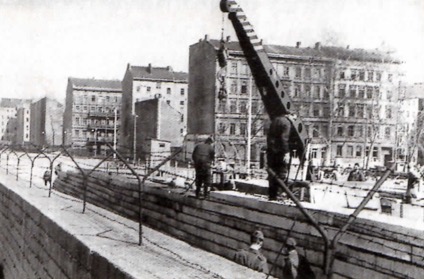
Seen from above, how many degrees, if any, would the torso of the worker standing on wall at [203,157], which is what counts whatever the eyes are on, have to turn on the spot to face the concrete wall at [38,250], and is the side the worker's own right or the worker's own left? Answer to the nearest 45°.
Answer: approximately 135° to the worker's own left

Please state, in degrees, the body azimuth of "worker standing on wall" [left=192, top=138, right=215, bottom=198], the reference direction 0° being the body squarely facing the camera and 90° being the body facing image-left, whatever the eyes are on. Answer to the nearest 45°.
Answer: approximately 225°

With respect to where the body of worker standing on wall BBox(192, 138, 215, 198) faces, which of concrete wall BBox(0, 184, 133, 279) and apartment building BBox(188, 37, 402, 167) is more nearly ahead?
the apartment building

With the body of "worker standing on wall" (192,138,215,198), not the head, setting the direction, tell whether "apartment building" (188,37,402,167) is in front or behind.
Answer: in front
